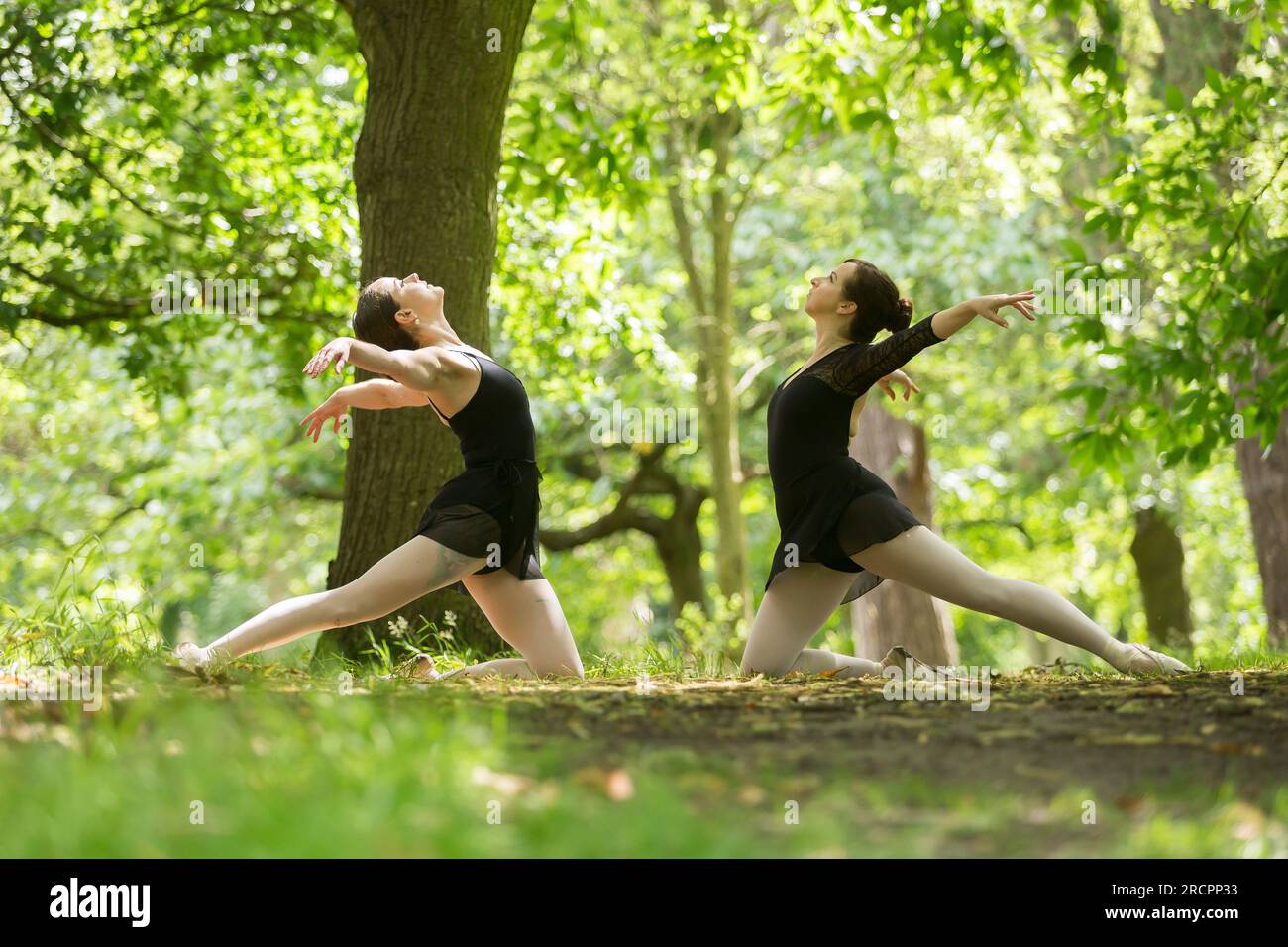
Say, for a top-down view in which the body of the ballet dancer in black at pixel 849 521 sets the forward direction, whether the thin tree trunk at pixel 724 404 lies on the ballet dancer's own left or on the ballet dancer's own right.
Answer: on the ballet dancer's own right

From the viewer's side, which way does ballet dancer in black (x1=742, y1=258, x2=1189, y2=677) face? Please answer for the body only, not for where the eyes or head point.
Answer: to the viewer's left

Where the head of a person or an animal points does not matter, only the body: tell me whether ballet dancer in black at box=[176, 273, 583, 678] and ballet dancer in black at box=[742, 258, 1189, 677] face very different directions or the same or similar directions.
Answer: very different directions

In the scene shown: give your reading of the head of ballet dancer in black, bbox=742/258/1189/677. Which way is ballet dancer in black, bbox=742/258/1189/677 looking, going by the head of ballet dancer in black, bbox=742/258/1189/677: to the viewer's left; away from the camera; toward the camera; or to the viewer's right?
to the viewer's left

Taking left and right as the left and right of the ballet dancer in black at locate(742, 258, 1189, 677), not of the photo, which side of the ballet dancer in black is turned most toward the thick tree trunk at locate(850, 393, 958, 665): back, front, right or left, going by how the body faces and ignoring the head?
right

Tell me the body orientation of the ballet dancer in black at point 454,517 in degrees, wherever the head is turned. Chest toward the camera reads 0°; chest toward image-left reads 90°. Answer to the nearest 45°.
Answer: approximately 270°

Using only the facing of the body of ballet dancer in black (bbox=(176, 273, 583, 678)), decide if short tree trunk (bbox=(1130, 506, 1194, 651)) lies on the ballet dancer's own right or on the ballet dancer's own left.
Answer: on the ballet dancer's own left

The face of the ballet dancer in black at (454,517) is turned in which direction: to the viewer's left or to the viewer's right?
to the viewer's right

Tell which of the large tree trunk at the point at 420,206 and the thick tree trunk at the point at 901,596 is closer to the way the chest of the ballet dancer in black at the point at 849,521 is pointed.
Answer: the large tree trunk

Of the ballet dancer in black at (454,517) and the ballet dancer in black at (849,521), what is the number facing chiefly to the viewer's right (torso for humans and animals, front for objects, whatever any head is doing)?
1

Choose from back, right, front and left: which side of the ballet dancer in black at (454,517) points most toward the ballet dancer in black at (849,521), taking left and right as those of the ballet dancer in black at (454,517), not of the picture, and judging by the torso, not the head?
front

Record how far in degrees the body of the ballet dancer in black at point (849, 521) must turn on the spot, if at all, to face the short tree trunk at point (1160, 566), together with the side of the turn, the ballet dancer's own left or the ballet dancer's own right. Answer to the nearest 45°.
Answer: approximately 90° to the ballet dancer's own right
